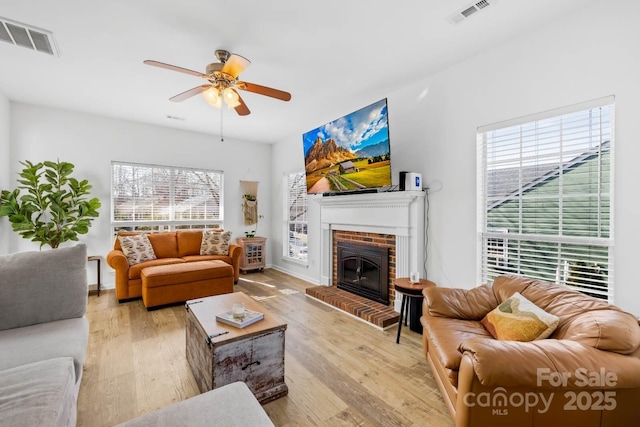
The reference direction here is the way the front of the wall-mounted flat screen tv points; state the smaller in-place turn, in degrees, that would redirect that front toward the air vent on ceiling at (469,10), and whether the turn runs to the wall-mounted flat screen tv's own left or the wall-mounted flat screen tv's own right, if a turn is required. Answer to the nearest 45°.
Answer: approximately 90° to the wall-mounted flat screen tv's own left

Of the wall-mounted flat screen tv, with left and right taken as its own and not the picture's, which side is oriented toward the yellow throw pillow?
left

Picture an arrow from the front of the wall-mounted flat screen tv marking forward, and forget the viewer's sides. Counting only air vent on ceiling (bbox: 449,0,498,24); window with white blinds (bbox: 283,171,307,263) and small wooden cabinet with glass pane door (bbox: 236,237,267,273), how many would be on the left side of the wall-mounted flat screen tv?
1

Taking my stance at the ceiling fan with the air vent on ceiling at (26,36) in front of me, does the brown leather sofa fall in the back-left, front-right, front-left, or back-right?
back-left

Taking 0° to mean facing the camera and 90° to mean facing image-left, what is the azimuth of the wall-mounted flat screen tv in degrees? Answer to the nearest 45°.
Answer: approximately 45°

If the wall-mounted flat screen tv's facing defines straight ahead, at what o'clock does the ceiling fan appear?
The ceiling fan is roughly at 12 o'clock from the wall-mounted flat screen tv.

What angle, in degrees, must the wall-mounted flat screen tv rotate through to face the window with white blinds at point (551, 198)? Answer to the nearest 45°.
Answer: approximately 90° to its left

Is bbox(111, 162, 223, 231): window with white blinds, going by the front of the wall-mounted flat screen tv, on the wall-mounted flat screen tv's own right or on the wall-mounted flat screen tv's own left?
on the wall-mounted flat screen tv's own right

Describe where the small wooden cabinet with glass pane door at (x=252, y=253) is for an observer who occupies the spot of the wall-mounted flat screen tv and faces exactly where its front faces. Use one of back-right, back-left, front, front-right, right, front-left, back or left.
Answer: right

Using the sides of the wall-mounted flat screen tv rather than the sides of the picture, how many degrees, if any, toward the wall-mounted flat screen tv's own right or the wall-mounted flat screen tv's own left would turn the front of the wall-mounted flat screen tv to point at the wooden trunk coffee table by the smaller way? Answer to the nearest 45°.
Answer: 0° — it already faces it
